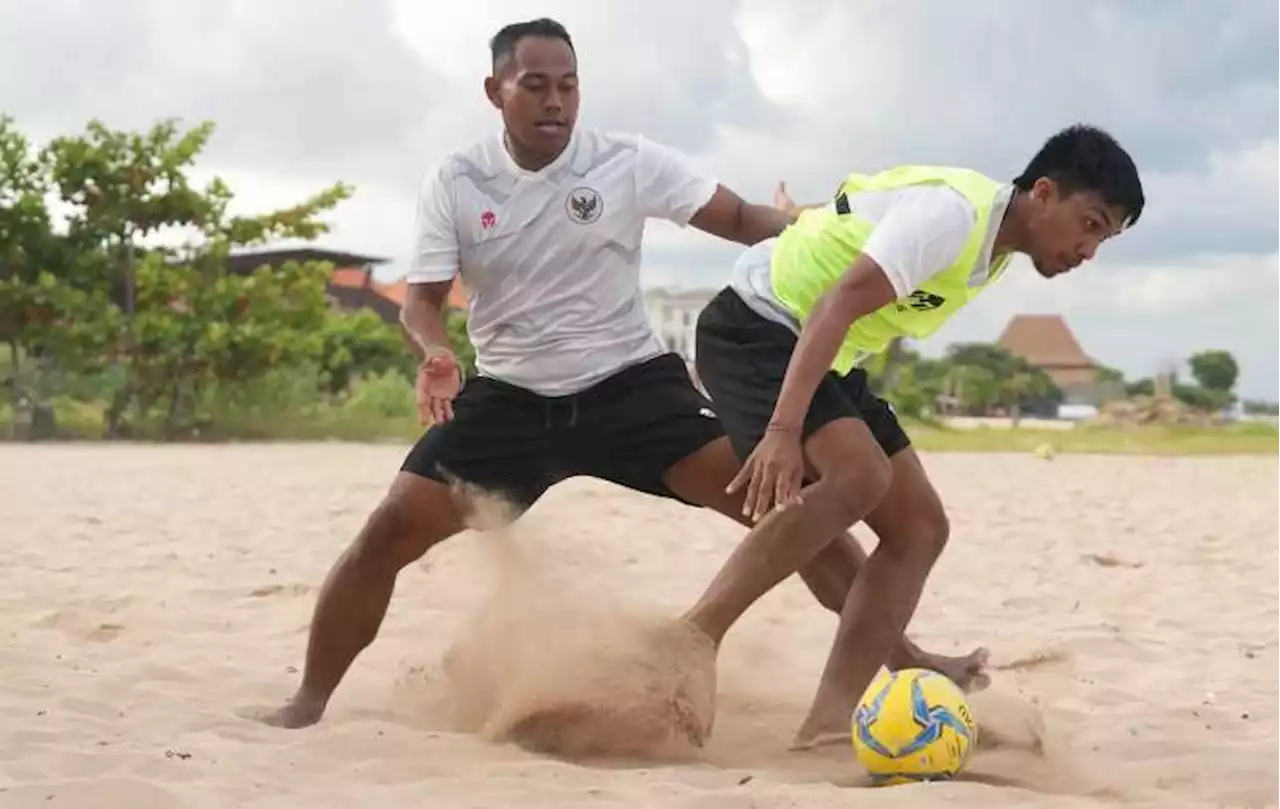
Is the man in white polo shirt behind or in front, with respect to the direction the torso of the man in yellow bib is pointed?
behind

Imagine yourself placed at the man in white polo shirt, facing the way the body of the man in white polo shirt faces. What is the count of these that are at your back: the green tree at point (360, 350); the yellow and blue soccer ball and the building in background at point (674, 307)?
2

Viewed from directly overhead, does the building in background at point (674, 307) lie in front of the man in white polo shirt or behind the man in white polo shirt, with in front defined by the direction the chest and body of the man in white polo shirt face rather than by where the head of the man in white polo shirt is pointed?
behind

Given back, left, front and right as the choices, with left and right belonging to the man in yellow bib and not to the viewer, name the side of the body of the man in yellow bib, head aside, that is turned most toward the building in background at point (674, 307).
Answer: left

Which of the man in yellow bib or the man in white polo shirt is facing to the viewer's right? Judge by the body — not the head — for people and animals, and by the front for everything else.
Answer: the man in yellow bib

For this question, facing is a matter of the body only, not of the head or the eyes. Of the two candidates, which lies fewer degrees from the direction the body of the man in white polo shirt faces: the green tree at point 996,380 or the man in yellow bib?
the man in yellow bib

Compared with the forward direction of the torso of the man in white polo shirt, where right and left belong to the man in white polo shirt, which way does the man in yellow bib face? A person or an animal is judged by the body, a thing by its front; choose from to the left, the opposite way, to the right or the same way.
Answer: to the left

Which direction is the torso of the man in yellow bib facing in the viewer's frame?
to the viewer's right

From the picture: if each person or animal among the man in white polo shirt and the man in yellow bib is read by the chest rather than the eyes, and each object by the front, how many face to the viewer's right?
1

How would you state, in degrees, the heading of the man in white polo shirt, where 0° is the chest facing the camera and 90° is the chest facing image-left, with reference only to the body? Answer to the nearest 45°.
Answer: approximately 0°

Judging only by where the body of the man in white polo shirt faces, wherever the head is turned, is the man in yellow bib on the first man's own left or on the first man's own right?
on the first man's own left

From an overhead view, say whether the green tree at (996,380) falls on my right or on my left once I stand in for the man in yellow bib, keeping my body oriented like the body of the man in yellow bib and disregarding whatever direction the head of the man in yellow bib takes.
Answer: on my left
